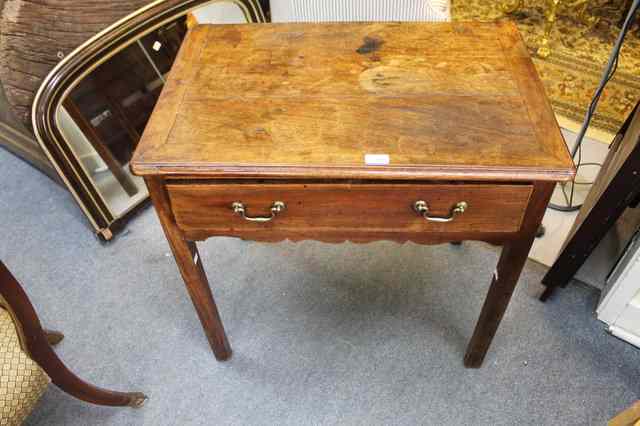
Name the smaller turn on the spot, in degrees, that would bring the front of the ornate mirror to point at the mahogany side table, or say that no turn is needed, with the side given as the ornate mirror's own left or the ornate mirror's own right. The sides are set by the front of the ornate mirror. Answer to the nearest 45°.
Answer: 0° — it already faces it

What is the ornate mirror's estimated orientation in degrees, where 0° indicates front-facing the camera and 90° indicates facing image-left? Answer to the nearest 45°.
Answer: approximately 315°

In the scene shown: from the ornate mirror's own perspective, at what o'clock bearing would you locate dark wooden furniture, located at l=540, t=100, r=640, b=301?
The dark wooden furniture is roughly at 12 o'clock from the ornate mirror.
